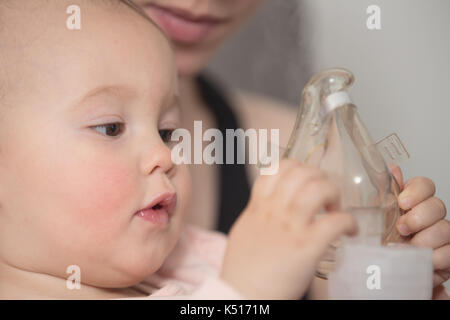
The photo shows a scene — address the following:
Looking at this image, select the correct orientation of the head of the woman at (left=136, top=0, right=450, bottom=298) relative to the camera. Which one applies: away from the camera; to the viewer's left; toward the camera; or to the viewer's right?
toward the camera

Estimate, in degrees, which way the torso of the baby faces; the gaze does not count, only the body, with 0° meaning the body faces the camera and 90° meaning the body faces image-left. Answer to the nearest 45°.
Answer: approximately 315°
